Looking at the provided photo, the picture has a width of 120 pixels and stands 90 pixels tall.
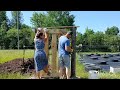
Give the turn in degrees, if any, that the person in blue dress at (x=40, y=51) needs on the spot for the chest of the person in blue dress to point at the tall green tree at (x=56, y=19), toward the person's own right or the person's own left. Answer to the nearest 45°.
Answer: approximately 45° to the person's own left

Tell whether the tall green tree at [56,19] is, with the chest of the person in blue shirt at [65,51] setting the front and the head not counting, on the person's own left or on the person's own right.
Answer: on the person's own left

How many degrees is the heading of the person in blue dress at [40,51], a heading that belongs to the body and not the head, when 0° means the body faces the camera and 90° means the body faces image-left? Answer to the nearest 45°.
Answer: approximately 225°

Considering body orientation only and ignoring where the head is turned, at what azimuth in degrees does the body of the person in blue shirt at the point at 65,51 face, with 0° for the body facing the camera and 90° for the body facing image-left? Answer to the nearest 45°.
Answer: approximately 225°
